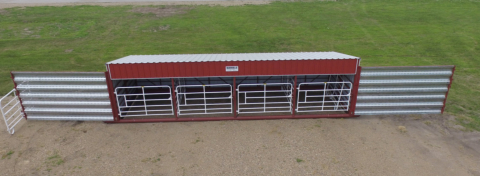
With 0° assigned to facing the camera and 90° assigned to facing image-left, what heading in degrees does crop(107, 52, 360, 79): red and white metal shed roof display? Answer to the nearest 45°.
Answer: approximately 0°

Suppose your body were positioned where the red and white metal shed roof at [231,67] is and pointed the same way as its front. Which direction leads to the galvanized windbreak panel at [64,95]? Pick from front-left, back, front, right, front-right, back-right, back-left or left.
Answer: right

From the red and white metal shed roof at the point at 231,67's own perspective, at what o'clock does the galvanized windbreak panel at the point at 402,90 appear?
The galvanized windbreak panel is roughly at 9 o'clock from the red and white metal shed roof.
